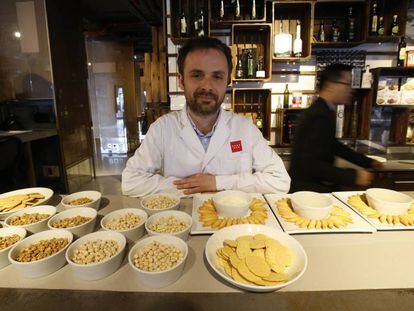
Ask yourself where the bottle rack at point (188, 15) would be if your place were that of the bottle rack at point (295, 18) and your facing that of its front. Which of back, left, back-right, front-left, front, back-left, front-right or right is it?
right

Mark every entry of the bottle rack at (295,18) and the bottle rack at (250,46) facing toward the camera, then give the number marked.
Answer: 2

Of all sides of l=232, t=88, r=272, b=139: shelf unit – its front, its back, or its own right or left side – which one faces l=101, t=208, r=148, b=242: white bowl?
front

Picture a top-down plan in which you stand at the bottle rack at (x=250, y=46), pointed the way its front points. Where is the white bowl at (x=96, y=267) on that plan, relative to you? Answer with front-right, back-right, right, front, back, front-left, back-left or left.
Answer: front

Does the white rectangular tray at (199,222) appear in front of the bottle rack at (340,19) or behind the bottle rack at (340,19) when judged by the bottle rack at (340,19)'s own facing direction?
in front

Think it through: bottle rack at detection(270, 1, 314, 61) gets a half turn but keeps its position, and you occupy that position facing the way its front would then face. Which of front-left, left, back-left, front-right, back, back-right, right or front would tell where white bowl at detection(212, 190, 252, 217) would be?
back

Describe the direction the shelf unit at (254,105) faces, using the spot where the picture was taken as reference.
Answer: facing the viewer

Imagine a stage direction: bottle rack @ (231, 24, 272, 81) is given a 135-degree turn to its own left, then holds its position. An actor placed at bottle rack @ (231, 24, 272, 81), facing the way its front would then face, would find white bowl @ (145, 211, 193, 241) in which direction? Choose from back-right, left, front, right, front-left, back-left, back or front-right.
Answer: back-right

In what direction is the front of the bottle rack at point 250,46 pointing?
toward the camera

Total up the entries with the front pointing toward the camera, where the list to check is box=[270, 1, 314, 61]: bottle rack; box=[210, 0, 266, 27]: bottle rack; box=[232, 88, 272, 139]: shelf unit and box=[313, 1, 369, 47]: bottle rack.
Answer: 4

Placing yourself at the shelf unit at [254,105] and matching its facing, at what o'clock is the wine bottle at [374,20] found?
The wine bottle is roughly at 9 o'clock from the shelf unit.

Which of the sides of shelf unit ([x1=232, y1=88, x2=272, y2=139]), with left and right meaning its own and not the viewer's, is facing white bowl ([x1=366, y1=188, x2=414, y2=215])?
front

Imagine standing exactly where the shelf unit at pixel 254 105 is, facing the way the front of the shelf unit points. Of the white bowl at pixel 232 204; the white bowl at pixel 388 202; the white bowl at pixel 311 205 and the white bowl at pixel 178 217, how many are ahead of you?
4

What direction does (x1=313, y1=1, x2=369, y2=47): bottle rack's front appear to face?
toward the camera

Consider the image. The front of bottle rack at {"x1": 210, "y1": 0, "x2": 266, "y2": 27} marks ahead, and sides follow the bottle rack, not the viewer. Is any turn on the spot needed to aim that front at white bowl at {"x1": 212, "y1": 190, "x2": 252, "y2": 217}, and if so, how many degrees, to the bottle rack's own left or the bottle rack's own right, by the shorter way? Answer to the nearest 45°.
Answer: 0° — it already faces it
